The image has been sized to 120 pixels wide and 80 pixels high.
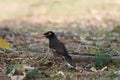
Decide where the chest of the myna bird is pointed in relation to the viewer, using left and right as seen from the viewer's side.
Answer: facing to the left of the viewer
